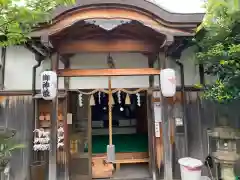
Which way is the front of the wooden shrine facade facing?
toward the camera
